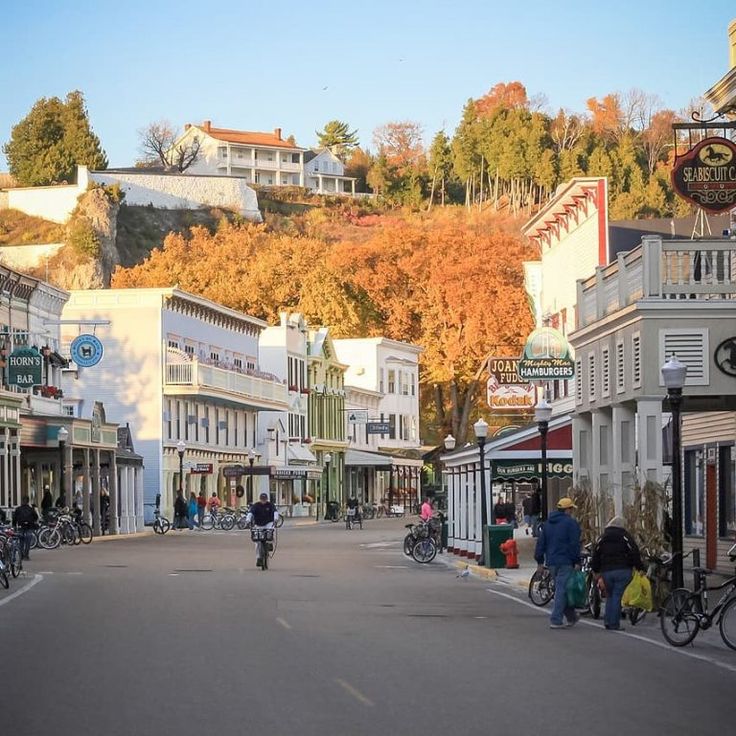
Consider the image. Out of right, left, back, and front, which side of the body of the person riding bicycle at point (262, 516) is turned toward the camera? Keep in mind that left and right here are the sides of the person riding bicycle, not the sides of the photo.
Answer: front

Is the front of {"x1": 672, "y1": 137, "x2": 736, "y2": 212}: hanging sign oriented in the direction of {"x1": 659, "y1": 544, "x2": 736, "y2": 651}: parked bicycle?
yes

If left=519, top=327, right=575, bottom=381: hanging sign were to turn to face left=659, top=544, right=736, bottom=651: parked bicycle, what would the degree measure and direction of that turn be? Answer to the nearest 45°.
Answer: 0° — it already faces it

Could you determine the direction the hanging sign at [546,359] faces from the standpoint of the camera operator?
facing the viewer

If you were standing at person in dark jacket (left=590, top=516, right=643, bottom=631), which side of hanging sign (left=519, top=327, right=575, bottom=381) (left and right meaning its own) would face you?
front

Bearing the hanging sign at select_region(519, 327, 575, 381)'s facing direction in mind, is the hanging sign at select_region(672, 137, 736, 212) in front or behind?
in front

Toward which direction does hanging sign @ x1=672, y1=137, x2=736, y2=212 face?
toward the camera

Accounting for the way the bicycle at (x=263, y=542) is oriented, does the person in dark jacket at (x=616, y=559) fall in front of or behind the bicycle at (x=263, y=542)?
in front
